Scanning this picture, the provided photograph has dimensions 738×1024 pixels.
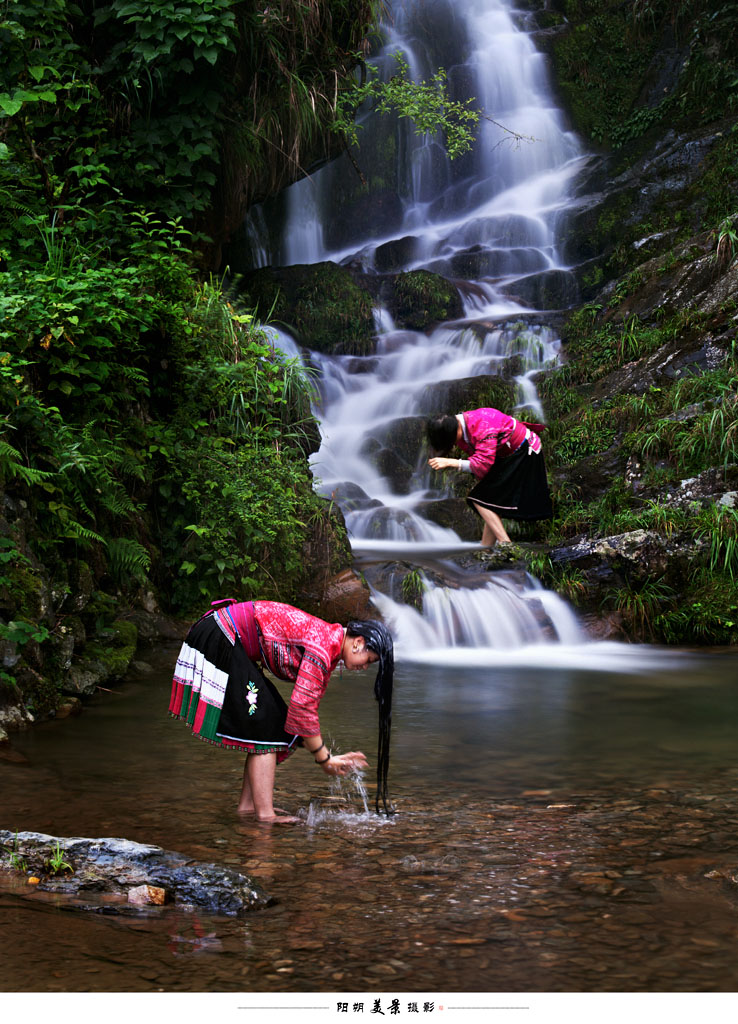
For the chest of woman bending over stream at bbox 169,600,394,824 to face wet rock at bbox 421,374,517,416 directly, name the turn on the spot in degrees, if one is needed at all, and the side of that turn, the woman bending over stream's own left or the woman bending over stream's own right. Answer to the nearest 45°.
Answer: approximately 90° to the woman bending over stream's own left

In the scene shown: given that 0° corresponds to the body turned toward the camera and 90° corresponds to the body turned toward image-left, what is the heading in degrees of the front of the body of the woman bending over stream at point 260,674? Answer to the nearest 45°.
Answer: approximately 270°

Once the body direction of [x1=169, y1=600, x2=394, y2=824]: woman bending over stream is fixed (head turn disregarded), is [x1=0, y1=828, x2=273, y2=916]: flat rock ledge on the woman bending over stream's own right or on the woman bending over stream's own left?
on the woman bending over stream's own right

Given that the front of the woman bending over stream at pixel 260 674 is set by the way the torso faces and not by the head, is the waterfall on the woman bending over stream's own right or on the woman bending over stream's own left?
on the woman bending over stream's own left

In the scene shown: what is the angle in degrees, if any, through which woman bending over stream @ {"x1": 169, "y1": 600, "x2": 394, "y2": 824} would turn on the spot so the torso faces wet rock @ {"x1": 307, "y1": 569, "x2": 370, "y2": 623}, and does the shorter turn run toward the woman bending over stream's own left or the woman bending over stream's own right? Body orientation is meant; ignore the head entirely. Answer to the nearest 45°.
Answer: approximately 90° to the woman bending over stream's own left

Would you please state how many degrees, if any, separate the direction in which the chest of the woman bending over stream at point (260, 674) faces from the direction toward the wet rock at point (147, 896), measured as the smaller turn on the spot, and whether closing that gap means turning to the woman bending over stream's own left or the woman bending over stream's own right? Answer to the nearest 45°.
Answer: approximately 90° to the woman bending over stream's own right

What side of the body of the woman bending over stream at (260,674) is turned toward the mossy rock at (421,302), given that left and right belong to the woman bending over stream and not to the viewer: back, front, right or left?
left

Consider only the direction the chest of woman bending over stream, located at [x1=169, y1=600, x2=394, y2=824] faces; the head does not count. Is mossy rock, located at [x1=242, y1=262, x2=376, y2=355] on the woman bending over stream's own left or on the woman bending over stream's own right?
on the woman bending over stream's own left

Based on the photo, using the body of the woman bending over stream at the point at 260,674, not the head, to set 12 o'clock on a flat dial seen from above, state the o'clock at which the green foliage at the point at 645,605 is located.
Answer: The green foliage is roughly at 10 o'clock from the woman bending over stream.
